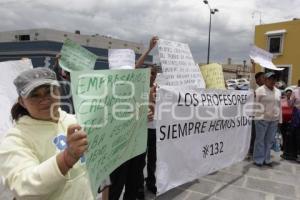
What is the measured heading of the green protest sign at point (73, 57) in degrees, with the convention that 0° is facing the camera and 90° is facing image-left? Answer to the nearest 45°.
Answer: approximately 0°

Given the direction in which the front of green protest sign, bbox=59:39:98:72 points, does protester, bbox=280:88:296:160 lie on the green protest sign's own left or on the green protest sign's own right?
on the green protest sign's own left

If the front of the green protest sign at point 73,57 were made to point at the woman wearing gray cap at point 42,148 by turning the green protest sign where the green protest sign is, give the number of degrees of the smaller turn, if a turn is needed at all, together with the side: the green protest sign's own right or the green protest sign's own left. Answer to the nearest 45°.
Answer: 0° — it already faces them

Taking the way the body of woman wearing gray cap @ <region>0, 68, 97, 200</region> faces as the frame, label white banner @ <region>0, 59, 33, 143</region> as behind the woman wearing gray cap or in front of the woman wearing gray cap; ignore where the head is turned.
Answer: behind

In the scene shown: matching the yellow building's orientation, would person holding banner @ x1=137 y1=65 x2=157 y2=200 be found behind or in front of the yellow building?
in front

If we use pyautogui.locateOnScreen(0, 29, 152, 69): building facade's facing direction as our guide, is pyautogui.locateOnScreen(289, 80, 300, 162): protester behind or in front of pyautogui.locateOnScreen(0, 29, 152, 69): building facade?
in front

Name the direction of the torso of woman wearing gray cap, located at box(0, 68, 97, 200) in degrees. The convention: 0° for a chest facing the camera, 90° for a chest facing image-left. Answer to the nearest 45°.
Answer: approximately 315°

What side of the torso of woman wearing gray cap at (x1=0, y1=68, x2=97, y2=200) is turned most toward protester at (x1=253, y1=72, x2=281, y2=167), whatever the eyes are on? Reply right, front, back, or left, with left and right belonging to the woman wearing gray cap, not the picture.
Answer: left

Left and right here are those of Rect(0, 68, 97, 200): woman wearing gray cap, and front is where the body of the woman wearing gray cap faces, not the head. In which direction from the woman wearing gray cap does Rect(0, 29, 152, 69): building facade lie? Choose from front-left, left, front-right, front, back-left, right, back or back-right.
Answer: back-left

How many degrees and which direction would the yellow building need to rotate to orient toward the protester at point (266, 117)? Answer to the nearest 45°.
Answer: approximately 45° to its left

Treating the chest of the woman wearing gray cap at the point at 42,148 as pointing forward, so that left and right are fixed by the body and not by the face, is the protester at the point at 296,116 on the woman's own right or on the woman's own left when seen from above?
on the woman's own left

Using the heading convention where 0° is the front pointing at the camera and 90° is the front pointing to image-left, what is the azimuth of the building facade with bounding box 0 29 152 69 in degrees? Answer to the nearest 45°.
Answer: approximately 315°
